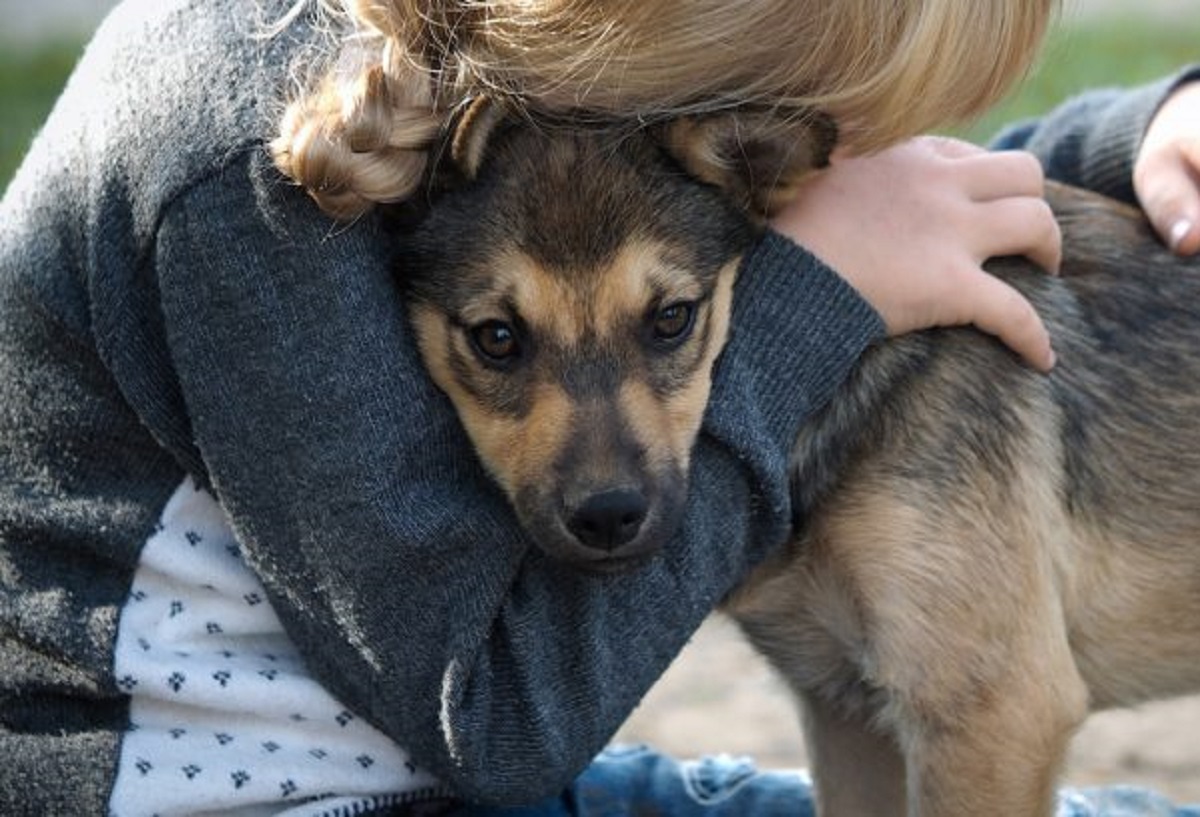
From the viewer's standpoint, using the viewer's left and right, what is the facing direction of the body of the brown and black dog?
facing the viewer and to the left of the viewer

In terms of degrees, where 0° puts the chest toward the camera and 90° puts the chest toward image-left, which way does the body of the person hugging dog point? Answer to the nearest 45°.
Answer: approximately 270°
